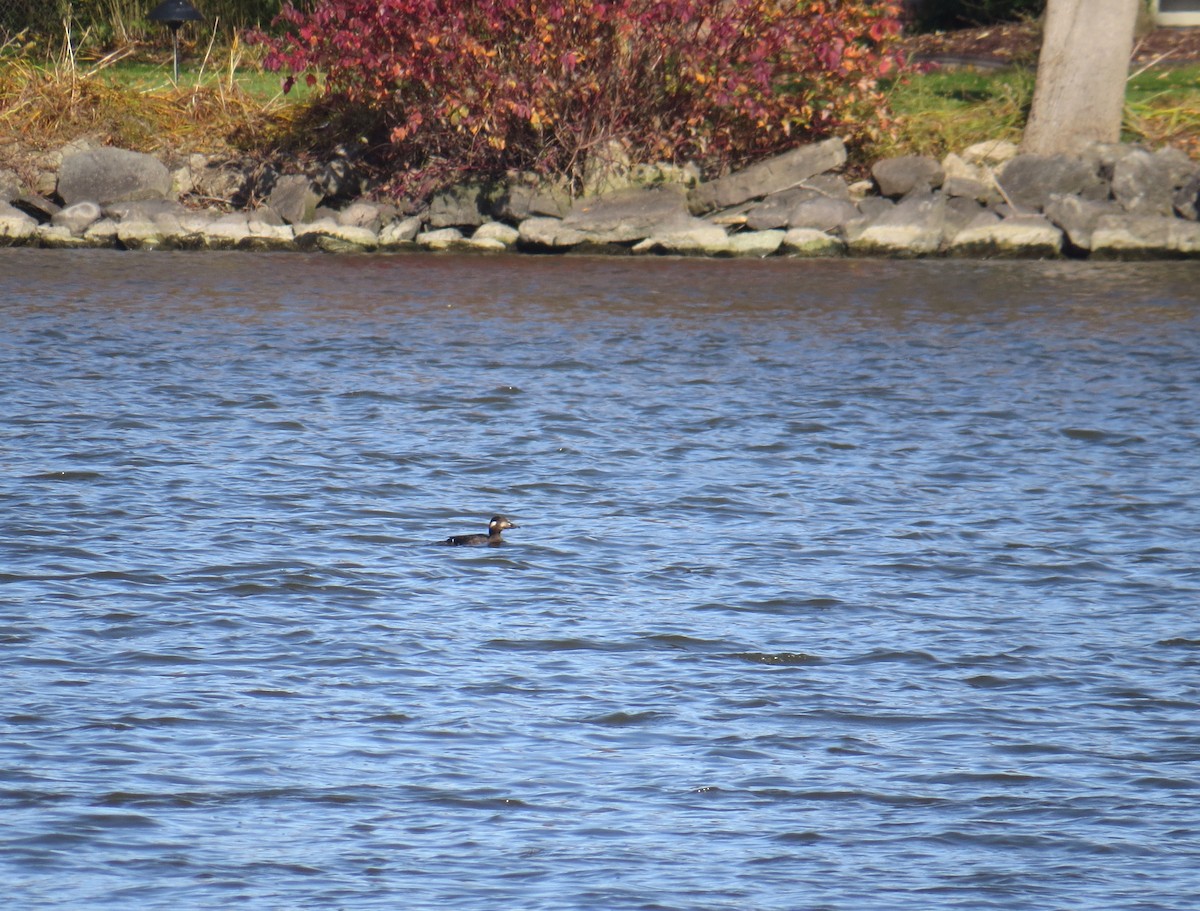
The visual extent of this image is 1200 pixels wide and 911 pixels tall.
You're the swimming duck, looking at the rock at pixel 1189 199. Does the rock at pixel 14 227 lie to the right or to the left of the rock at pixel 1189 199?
left

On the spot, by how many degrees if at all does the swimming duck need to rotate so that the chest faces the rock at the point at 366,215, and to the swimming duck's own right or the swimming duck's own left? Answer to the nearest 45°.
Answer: approximately 90° to the swimming duck's own left

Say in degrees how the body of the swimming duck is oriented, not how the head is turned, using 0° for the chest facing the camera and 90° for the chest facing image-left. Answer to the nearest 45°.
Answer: approximately 270°

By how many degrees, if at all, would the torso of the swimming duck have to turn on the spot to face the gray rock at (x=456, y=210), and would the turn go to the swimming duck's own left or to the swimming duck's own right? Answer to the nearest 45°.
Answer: approximately 90° to the swimming duck's own left

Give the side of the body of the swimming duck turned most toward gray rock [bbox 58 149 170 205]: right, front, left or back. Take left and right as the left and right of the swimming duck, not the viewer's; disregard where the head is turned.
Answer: left

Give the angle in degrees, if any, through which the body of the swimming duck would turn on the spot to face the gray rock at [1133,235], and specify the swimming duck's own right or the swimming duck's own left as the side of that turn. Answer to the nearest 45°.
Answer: approximately 45° to the swimming duck's own left

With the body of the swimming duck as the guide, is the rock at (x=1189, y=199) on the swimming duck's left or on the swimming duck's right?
on the swimming duck's left

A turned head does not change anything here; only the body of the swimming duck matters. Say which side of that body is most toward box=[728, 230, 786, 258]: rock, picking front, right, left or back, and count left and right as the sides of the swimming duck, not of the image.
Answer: left

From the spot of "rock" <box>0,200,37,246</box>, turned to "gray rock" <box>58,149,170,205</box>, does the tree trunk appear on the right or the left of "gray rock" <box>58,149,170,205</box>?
right

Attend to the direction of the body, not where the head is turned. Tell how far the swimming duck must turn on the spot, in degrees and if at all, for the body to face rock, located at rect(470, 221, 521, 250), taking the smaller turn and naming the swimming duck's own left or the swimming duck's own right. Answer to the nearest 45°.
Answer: approximately 90° to the swimming duck's own left
